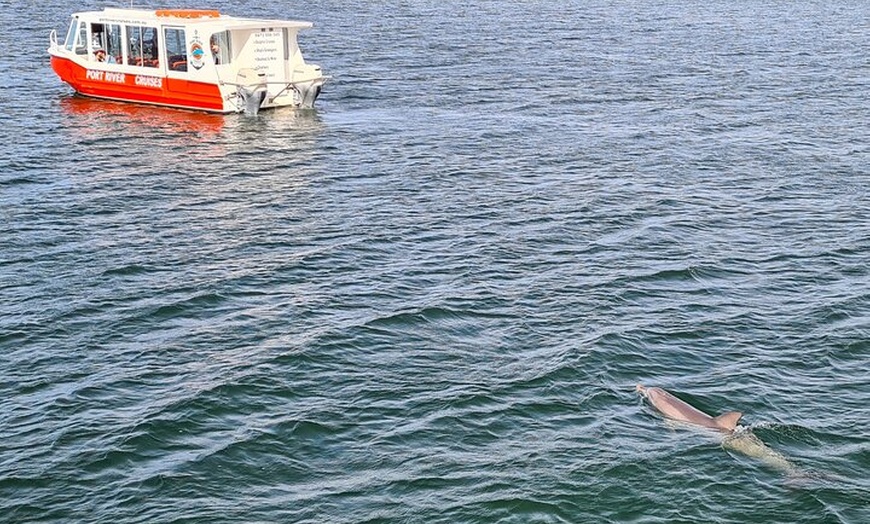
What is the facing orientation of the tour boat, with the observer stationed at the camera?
facing away from the viewer and to the left of the viewer

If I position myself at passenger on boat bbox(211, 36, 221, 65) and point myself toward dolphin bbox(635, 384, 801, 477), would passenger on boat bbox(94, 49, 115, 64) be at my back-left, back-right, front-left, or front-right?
back-right

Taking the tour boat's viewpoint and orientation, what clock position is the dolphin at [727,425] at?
The dolphin is roughly at 7 o'clock from the tour boat.
